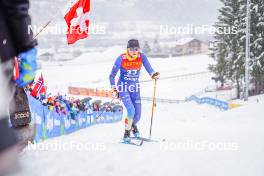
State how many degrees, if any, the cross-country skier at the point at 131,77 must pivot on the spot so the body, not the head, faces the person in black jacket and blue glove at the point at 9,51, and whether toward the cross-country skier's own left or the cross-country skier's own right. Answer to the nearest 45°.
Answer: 0° — they already face them

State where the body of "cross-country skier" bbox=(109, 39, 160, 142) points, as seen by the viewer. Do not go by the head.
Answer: toward the camera

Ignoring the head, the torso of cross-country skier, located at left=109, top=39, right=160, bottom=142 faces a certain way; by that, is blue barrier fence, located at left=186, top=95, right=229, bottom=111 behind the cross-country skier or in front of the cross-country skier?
behind

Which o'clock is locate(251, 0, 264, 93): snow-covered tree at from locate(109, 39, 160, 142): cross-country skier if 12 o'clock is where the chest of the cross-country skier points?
The snow-covered tree is roughly at 7 o'clock from the cross-country skier.

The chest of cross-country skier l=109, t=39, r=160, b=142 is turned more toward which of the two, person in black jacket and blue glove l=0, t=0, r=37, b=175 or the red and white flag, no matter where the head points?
the person in black jacket and blue glove

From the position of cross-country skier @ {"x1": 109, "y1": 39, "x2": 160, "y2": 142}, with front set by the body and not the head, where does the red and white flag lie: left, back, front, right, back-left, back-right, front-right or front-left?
back-right

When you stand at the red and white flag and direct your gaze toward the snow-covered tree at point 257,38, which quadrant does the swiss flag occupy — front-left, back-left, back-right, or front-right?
back-right

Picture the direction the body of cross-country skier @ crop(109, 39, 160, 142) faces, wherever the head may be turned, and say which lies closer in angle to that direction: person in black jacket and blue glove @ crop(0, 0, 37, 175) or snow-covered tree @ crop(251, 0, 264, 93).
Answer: the person in black jacket and blue glove

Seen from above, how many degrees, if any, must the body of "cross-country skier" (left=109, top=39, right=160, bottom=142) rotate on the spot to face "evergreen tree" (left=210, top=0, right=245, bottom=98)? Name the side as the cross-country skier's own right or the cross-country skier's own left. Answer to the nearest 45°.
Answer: approximately 180°
